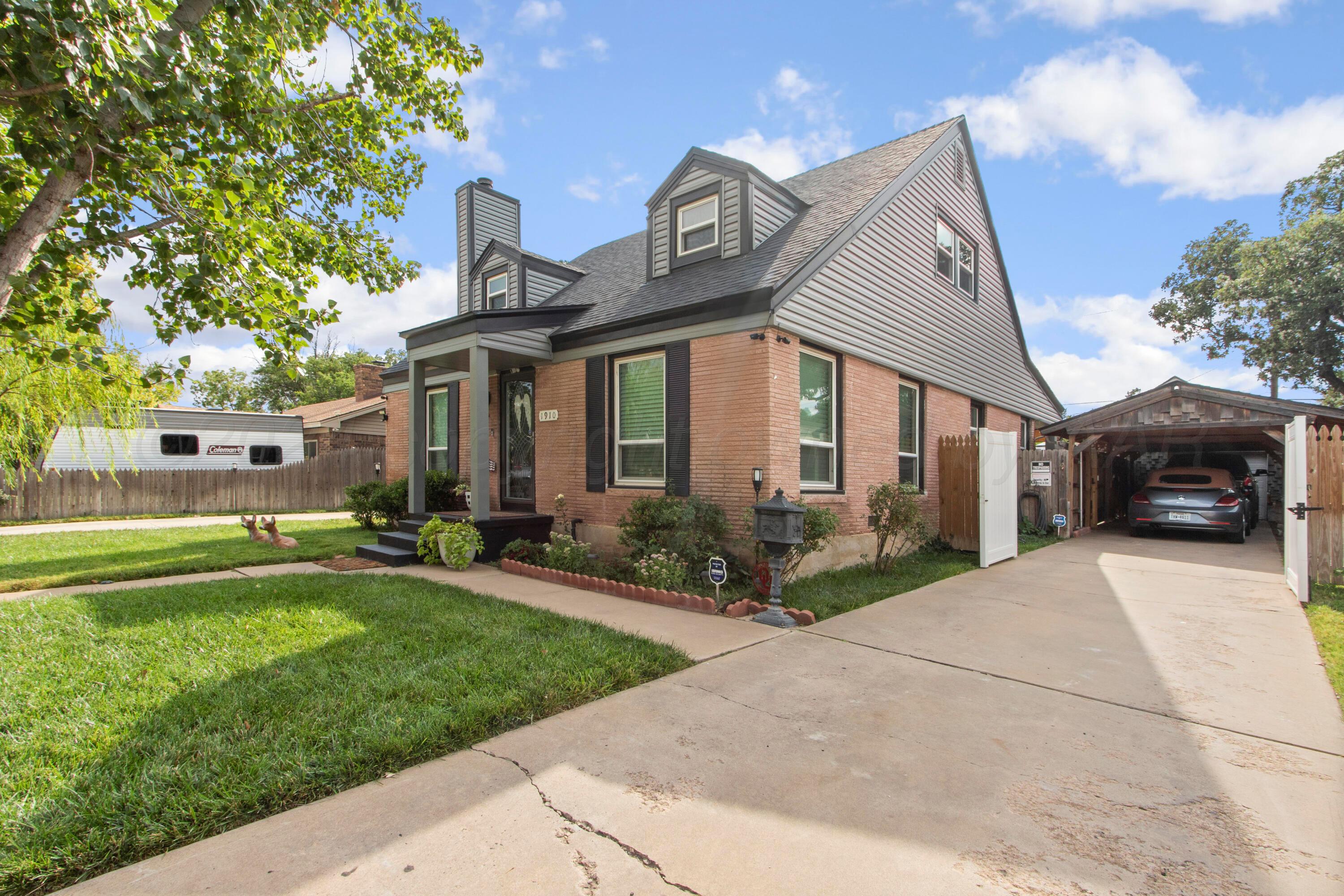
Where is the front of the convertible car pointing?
away from the camera

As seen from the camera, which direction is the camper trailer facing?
to the viewer's left

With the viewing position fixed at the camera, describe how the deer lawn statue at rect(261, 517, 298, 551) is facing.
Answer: facing to the left of the viewer

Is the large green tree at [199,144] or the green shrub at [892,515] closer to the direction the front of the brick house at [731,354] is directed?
the large green tree

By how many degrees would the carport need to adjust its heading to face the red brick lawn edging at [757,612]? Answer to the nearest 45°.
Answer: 0° — it already faces it
